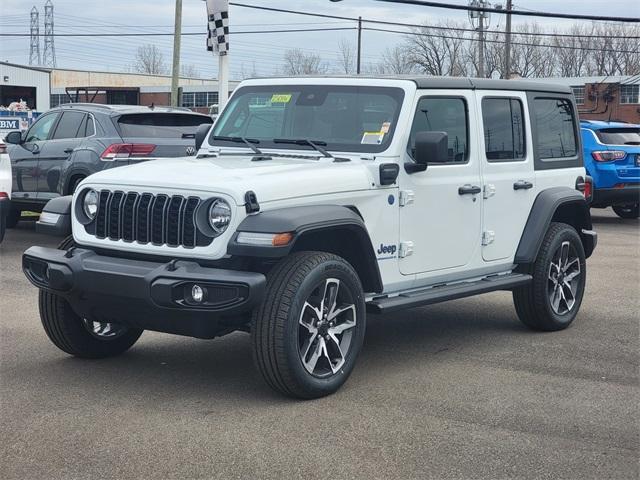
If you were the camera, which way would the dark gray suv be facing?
facing away from the viewer and to the left of the viewer

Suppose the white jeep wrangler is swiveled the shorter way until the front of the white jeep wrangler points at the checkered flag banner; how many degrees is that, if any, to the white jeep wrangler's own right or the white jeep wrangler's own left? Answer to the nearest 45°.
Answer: approximately 135° to the white jeep wrangler's own right

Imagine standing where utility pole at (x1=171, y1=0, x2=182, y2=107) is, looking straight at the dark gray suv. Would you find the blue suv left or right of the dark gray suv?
left

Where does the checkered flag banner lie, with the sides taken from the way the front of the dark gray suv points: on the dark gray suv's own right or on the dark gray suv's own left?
on the dark gray suv's own right

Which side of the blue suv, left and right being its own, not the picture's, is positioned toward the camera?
back

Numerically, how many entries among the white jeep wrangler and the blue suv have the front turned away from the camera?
1

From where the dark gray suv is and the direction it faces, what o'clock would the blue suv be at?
The blue suv is roughly at 4 o'clock from the dark gray suv.

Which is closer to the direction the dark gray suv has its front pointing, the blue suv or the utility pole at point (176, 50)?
the utility pole

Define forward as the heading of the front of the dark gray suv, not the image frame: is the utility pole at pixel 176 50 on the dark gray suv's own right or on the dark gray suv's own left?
on the dark gray suv's own right

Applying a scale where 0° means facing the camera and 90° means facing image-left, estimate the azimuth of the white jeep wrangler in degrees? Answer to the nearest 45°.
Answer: approximately 45°

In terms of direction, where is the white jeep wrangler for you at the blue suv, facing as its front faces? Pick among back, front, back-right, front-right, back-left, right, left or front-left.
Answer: back

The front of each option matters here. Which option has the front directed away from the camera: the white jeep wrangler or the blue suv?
the blue suv

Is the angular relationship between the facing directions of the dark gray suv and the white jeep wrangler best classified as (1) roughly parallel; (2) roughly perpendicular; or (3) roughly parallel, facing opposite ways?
roughly perpendicular

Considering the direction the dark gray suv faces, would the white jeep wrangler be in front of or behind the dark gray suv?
behind
